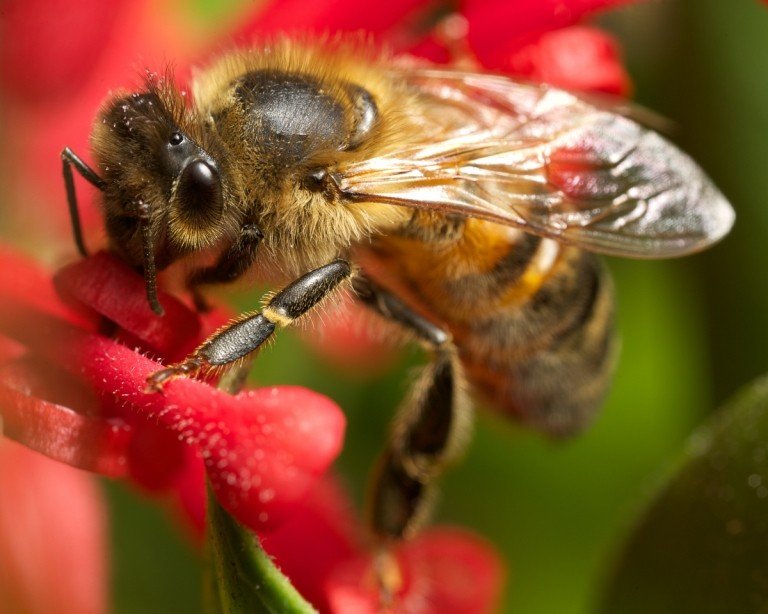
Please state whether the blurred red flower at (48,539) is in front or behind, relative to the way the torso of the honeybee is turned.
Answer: in front

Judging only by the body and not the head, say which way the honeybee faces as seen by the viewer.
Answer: to the viewer's left
